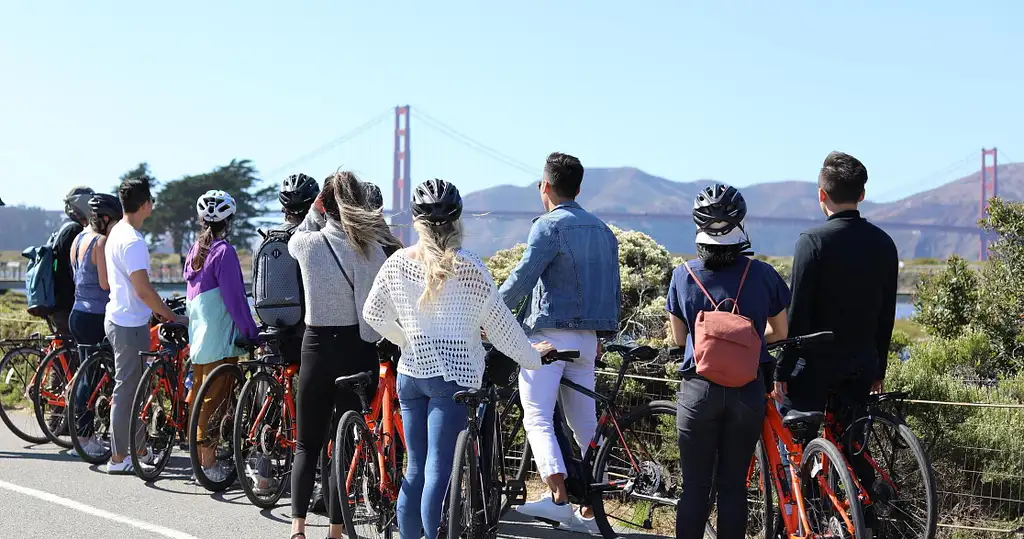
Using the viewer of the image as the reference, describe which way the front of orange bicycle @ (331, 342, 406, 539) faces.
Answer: facing away from the viewer and to the right of the viewer

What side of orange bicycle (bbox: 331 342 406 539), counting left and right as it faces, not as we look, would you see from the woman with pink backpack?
right

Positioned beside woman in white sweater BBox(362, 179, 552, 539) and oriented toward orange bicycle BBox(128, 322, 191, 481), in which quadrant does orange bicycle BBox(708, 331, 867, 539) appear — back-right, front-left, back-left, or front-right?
back-right

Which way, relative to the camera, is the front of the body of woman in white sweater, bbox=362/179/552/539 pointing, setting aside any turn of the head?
away from the camera

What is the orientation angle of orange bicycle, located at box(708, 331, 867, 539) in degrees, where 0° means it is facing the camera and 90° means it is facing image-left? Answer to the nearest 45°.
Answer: approximately 135°

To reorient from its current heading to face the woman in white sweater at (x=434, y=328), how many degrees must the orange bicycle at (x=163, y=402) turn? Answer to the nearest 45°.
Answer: approximately 135° to its right

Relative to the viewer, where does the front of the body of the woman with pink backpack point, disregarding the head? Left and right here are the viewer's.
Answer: facing away from the viewer

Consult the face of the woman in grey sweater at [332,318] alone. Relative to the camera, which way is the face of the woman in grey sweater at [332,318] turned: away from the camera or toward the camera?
away from the camera

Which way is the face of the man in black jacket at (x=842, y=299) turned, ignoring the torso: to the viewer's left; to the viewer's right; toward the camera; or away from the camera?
away from the camera

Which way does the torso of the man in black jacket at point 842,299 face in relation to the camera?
away from the camera
